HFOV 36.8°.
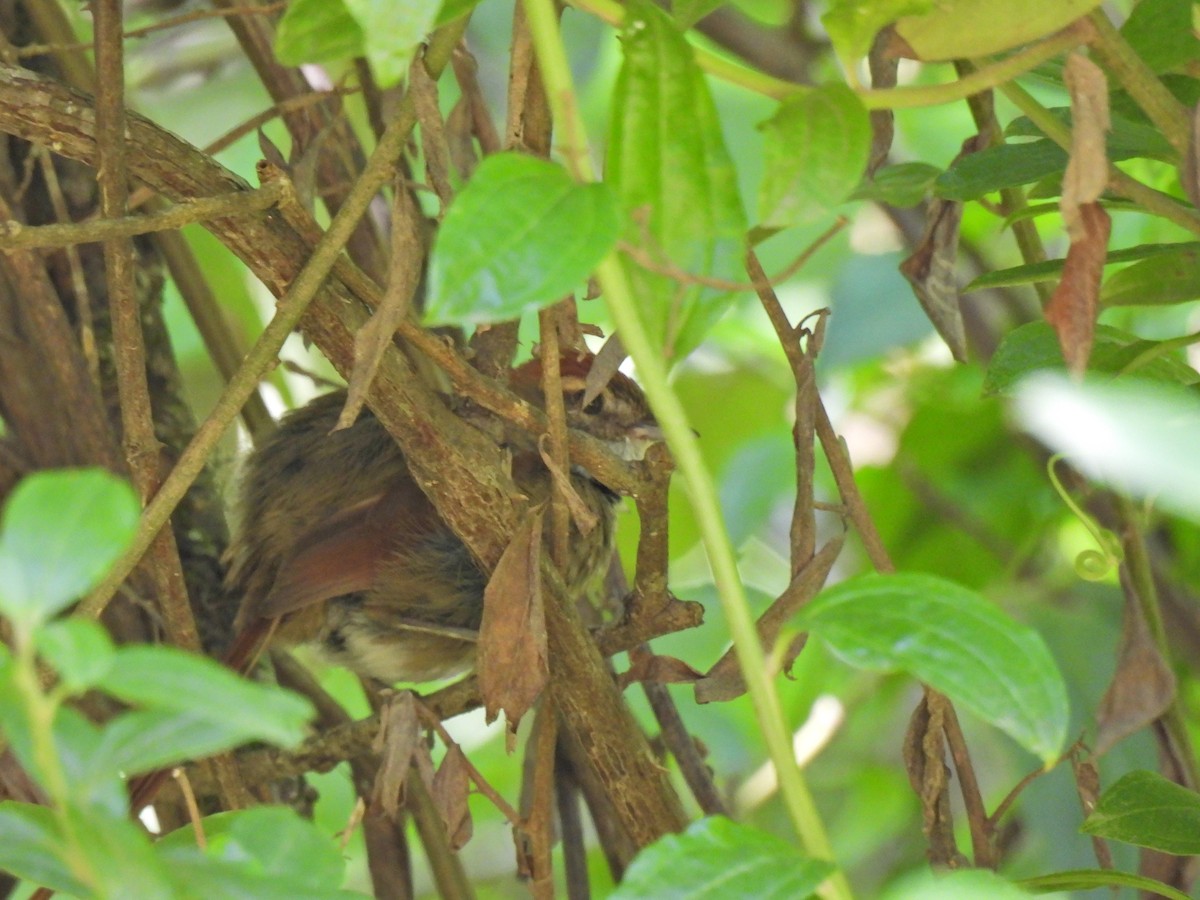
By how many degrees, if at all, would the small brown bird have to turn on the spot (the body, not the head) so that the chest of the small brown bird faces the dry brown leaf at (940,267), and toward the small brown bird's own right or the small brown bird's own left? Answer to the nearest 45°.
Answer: approximately 45° to the small brown bird's own right

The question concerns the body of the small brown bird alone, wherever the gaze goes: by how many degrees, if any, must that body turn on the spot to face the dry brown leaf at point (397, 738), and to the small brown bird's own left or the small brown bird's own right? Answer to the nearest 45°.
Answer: approximately 90° to the small brown bird's own right

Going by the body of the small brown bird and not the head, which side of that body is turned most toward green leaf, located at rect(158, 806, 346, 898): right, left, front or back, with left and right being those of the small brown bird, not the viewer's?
right

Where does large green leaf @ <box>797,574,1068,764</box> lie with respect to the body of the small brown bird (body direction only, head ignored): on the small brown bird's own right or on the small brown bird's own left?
on the small brown bird's own right

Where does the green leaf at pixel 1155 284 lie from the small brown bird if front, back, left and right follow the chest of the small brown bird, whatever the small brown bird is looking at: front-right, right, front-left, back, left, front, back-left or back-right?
front-right

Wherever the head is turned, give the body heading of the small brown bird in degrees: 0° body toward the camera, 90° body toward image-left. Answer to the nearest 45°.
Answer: approximately 270°
